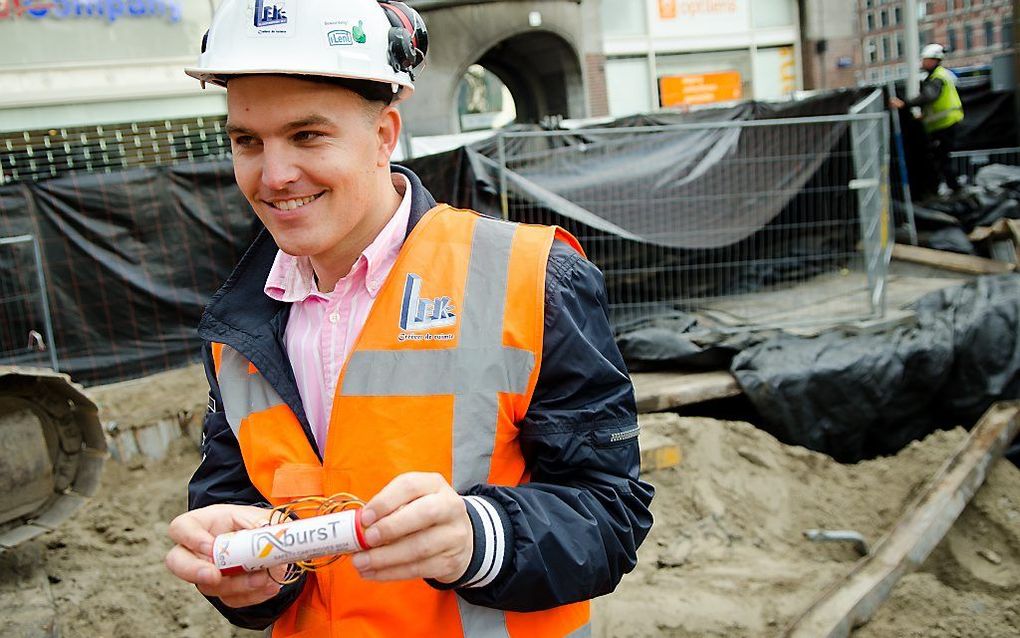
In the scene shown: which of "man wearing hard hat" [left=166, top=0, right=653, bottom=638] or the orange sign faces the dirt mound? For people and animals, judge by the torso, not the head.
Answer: the orange sign

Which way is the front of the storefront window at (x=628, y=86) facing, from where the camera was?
facing the viewer

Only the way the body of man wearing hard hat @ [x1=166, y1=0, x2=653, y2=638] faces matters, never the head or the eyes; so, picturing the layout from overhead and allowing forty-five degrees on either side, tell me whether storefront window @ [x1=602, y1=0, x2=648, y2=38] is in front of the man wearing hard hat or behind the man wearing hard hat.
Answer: behind

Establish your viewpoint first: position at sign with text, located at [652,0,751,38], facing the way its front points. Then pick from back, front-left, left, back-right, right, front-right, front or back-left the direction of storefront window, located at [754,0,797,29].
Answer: back-left

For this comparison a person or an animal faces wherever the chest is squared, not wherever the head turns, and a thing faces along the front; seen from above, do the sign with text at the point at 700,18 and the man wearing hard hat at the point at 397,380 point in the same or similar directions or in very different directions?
same or similar directions

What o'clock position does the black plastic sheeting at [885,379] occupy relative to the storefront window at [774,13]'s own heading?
The black plastic sheeting is roughly at 12 o'clock from the storefront window.

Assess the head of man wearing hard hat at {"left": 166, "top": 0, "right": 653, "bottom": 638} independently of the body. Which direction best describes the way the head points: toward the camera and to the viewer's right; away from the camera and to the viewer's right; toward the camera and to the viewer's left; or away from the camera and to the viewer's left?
toward the camera and to the viewer's left

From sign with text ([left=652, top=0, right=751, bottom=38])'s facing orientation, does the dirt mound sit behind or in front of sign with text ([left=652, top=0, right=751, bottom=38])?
in front

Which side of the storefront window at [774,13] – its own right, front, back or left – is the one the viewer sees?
front

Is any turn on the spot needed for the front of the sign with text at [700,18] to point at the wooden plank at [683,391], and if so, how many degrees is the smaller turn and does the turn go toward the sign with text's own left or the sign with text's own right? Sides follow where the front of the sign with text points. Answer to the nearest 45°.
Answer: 0° — it already faces it

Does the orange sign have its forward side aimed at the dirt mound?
yes

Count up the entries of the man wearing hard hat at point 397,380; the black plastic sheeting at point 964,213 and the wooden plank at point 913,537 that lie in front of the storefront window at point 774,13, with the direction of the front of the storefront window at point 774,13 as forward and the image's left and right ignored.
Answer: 3

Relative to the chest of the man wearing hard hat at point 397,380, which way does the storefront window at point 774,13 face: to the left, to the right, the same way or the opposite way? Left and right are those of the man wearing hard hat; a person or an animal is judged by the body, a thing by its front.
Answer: the same way

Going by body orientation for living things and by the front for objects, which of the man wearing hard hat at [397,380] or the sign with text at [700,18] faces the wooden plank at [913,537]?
the sign with text

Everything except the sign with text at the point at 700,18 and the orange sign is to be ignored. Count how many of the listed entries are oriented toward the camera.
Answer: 2

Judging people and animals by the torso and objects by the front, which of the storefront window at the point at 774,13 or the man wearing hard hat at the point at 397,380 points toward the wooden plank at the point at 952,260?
the storefront window

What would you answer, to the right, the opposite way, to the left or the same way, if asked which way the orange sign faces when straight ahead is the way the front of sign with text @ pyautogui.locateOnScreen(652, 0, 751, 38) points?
the same way
